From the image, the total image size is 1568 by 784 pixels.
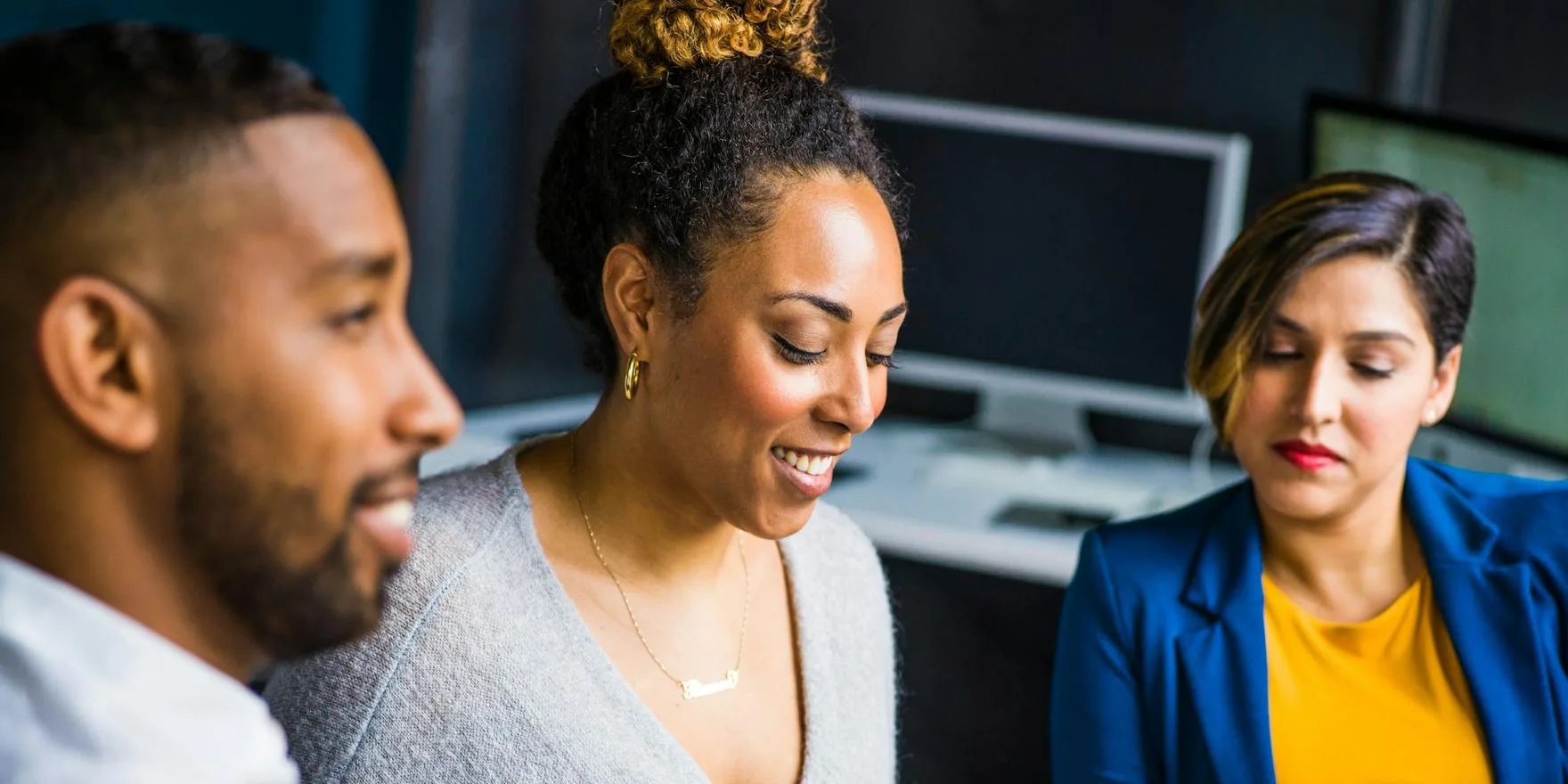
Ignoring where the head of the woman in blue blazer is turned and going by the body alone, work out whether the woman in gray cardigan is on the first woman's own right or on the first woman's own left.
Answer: on the first woman's own right

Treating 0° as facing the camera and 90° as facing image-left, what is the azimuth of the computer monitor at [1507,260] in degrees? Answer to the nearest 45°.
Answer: approximately 45°

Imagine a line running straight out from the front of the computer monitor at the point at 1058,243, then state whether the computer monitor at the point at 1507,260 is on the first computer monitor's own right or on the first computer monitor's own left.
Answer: on the first computer monitor's own left

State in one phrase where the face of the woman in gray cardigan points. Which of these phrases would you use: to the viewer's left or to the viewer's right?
to the viewer's right

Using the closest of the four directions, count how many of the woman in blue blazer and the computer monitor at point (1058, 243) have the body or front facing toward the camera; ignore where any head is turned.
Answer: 2

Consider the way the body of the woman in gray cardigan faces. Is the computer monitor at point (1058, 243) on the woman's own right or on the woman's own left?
on the woman's own left

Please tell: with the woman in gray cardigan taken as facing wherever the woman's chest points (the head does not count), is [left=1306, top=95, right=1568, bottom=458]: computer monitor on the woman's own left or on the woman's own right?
on the woman's own left

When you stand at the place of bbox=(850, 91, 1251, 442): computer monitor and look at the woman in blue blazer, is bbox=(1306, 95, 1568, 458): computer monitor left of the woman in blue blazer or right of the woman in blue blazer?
left

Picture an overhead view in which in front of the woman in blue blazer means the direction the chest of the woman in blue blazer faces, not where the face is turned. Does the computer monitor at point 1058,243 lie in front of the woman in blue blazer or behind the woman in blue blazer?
behind

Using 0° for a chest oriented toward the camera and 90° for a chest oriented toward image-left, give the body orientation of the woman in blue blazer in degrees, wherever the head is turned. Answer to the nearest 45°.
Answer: approximately 0°

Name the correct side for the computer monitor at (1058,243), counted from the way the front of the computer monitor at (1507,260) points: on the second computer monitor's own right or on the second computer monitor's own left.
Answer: on the second computer monitor's own right
